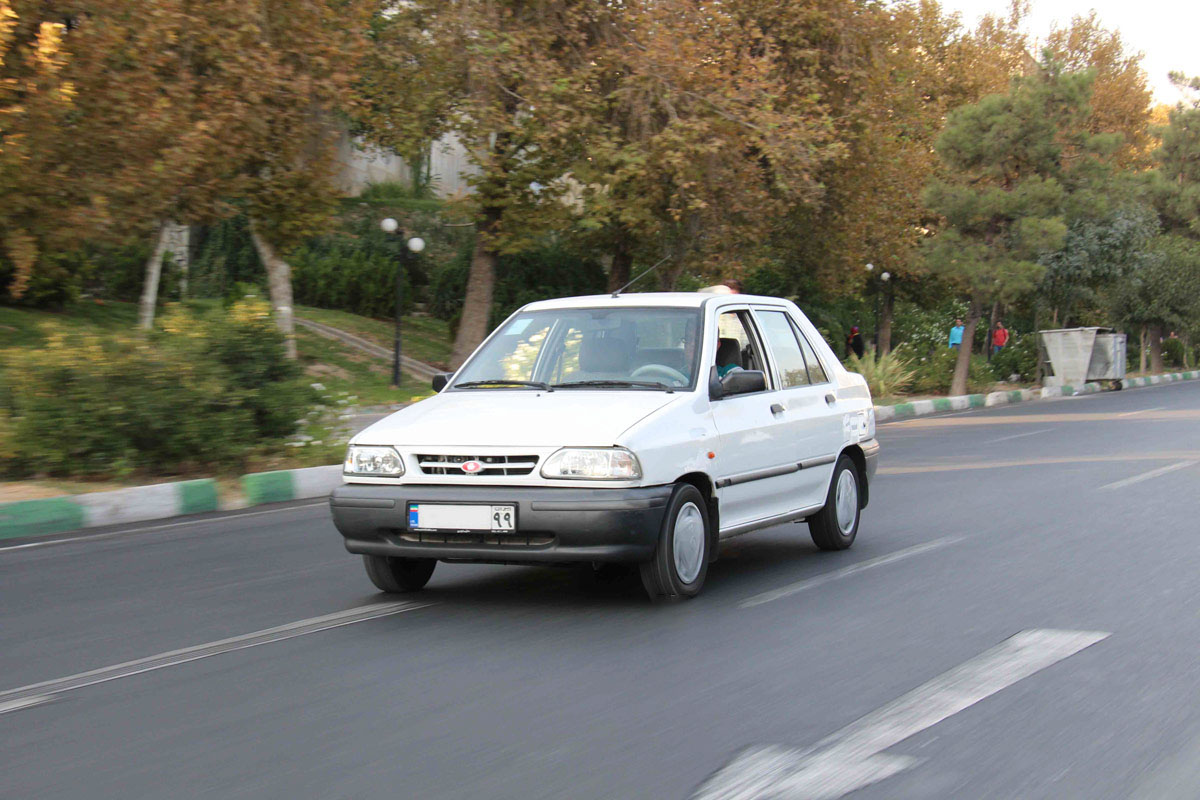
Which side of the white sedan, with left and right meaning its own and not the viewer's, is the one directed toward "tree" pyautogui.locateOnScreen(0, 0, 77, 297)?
right

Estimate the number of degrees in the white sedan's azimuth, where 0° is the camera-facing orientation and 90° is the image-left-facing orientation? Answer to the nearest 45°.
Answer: approximately 45°

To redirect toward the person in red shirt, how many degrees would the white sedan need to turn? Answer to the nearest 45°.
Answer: approximately 135° to its right

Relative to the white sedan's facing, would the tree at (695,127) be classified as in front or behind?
behind

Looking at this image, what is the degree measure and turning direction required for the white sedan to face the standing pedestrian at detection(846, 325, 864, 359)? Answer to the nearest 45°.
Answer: approximately 135° to its right

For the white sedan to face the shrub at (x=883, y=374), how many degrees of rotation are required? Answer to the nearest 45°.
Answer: approximately 135° to its right

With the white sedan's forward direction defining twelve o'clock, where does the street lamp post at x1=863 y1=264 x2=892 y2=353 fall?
The street lamp post is roughly at 5 o'clock from the white sedan.

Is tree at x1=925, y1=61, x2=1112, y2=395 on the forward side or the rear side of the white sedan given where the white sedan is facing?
on the rear side

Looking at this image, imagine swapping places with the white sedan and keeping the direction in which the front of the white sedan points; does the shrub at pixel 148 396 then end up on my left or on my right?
on my right

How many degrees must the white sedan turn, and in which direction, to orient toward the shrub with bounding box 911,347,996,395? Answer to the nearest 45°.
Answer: approximately 135° to its right
